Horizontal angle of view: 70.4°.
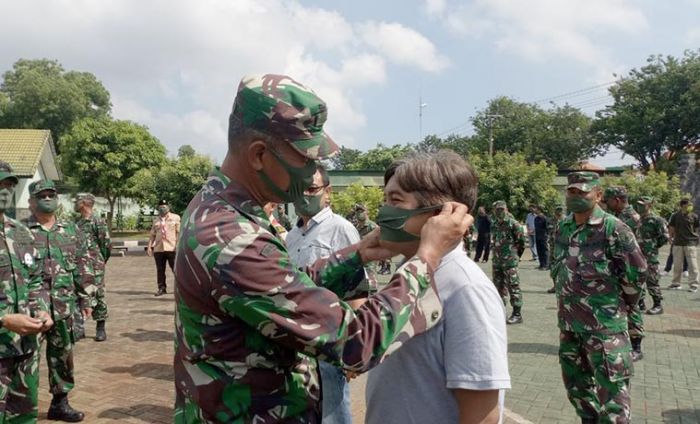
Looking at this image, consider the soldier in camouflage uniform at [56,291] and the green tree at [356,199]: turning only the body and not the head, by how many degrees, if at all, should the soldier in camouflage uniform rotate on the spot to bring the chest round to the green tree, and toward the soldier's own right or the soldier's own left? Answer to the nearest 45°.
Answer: approximately 135° to the soldier's own left

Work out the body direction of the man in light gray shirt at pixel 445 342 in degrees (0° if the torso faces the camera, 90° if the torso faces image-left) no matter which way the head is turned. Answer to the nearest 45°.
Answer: approximately 90°

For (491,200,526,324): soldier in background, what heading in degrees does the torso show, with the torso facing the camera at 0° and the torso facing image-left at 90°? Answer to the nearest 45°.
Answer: approximately 45°

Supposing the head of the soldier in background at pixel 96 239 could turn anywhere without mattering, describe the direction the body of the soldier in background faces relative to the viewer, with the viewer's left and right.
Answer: facing the viewer and to the left of the viewer

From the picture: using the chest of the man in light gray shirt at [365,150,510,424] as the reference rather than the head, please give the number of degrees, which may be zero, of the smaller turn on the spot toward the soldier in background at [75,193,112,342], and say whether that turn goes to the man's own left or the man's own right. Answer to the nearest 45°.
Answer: approximately 45° to the man's own right

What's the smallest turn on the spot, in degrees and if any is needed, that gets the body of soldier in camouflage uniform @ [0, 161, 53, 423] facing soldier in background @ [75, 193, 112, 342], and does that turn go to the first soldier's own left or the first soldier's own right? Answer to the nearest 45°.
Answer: approximately 135° to the first soldier's own left

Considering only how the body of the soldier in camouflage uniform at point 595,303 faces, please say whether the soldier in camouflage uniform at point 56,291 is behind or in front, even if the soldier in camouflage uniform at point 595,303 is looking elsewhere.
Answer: in front

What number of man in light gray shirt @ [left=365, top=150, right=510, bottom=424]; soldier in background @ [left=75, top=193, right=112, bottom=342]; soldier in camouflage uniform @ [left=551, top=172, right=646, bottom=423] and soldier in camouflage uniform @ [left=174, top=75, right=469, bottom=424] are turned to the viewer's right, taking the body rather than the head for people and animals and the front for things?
1

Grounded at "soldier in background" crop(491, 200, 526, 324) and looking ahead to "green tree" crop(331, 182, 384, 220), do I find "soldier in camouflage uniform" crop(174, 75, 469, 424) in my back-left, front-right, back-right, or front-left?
back-left

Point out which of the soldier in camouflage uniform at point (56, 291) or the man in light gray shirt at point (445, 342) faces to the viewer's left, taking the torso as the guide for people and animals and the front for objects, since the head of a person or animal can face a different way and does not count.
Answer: the man in light gray shirt

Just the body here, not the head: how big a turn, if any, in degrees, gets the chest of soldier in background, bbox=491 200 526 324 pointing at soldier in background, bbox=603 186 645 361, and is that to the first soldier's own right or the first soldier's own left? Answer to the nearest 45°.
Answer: approximately 90° to the first soldier's own left

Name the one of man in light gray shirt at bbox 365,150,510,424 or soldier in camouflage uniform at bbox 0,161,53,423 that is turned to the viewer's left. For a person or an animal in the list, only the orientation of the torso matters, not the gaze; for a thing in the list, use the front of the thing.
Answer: the man in light gray shirt

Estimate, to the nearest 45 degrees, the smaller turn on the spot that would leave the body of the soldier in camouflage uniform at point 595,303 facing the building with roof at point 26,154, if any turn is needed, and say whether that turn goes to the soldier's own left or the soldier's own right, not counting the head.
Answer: approximately 90° to the soldier's own right

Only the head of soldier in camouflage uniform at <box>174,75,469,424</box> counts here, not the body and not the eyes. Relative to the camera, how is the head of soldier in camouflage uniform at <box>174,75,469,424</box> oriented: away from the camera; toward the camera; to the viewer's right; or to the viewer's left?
to the viewer's right

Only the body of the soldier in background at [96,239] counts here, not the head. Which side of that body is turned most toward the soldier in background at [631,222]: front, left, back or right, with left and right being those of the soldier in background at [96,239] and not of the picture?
left

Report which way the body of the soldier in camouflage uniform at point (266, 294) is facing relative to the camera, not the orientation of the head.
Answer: to the viewer's right

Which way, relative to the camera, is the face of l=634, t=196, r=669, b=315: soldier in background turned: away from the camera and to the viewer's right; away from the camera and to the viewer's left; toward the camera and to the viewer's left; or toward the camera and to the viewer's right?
toward the camera and to the viewer's left

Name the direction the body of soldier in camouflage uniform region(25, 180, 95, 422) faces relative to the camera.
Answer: toward the camera
